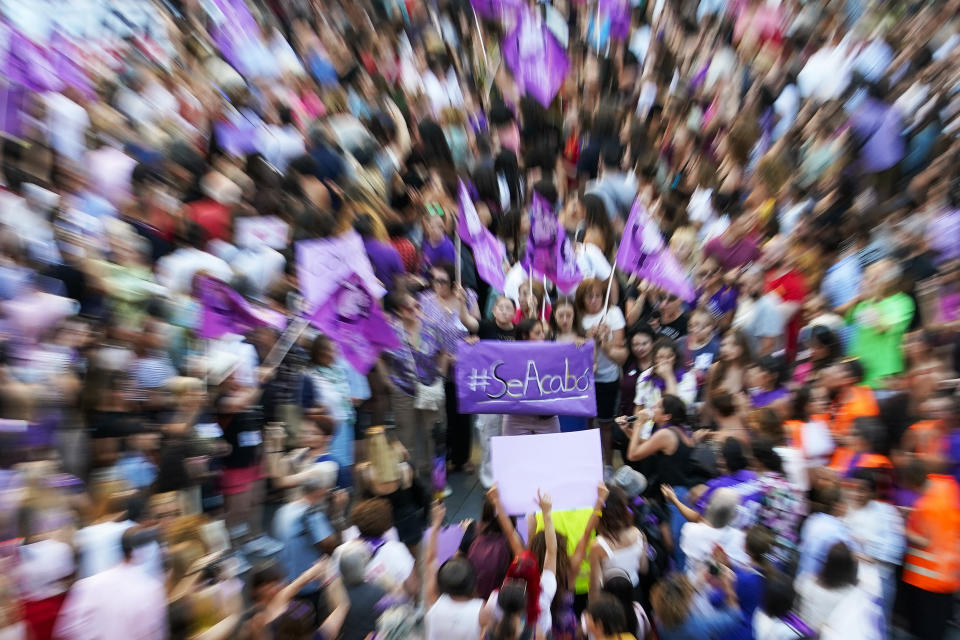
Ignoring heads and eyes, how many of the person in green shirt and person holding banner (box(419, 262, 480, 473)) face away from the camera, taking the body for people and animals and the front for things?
0

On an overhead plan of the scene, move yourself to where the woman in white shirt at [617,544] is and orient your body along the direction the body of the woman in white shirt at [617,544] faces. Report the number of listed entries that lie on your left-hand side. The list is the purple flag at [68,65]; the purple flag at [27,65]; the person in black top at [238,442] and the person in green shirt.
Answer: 3

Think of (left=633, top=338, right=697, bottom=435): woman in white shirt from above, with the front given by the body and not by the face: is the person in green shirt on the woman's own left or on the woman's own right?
on the woman's own left

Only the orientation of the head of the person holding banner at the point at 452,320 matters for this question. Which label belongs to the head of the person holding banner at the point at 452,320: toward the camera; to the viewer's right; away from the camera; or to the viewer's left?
toward the camera

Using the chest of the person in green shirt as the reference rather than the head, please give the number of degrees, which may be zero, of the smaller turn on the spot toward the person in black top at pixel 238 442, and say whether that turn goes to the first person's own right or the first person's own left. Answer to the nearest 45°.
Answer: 0° — they already face them

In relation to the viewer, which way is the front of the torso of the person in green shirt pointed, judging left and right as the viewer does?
facing the viewer and to the left of the viewer

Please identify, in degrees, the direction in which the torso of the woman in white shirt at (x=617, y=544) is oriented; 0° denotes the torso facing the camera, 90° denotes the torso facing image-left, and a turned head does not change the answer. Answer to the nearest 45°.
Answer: approximately 180°

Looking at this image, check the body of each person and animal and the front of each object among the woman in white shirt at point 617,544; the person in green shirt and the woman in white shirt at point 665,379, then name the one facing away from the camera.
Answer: the woman in white shirt at point 617,544

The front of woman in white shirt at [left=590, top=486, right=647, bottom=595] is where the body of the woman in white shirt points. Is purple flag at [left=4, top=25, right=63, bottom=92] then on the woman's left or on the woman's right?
on the woman's left

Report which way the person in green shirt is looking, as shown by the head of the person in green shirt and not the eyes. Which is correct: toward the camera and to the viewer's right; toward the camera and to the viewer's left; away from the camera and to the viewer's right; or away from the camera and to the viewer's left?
toward the camera and to the viewer's left

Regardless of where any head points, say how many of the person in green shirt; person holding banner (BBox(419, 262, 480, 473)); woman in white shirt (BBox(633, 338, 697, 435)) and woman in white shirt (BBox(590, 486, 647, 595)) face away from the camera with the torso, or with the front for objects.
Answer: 1

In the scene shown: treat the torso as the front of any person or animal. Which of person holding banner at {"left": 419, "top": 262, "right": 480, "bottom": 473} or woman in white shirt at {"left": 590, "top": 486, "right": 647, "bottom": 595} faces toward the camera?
the person holding banner

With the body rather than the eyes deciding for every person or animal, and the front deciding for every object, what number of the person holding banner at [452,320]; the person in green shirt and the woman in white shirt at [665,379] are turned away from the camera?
0

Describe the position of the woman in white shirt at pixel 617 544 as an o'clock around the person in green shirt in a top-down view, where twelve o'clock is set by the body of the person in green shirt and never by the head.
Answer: The woman in white shirt is roughly at 12 o'clock from the person in green shirt.

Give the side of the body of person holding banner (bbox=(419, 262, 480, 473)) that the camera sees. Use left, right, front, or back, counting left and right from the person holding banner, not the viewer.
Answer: front

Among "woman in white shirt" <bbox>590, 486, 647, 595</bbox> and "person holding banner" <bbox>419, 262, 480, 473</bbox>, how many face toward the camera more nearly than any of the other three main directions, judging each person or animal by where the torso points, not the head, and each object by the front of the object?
1
